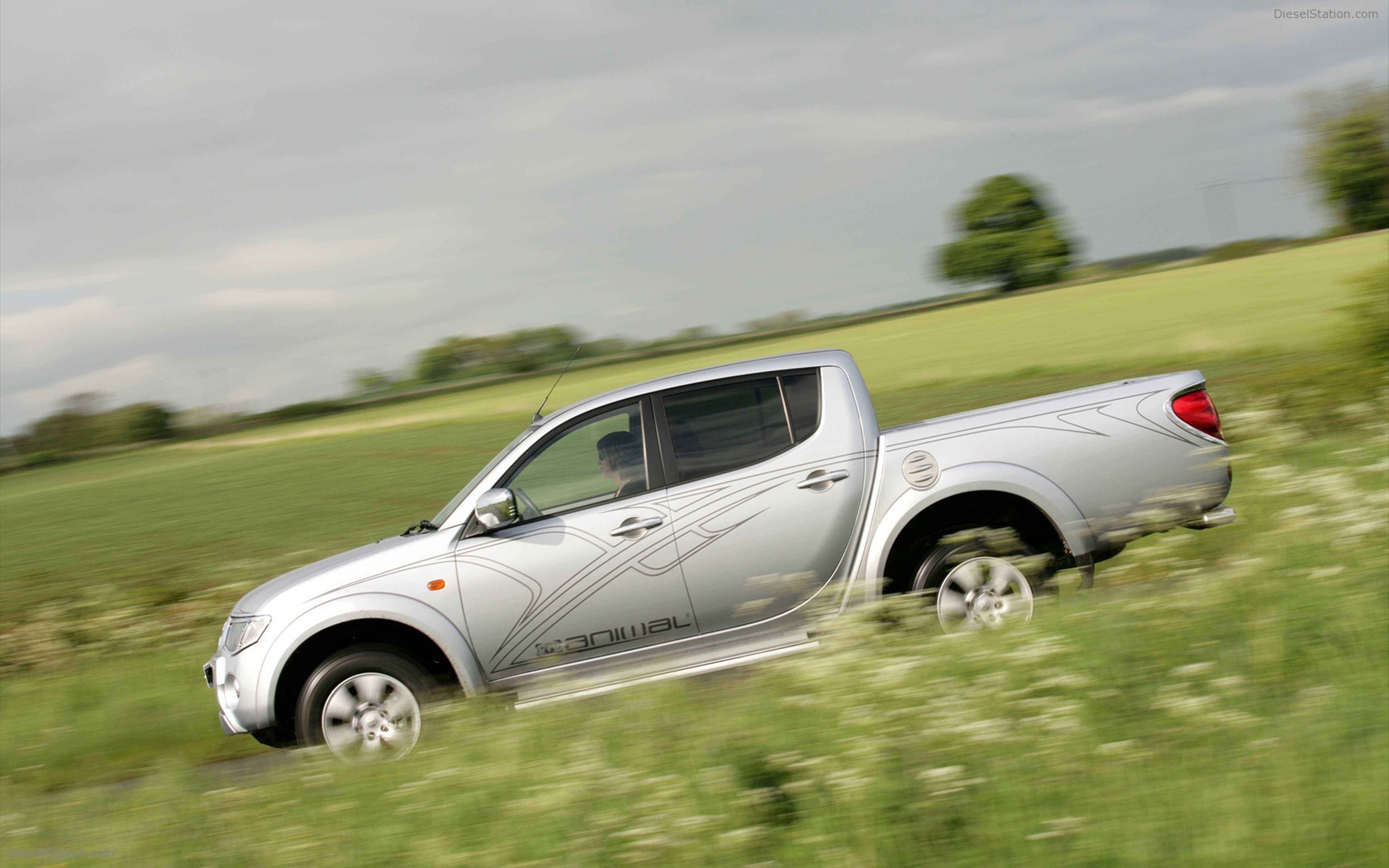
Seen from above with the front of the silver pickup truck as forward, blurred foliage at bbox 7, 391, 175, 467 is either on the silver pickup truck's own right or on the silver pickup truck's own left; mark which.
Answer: on the silver pickup truck's own right

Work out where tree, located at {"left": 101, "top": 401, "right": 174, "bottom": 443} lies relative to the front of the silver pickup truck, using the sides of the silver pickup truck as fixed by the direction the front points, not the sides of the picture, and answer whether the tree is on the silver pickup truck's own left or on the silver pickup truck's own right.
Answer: on the silver pickup truck's own right

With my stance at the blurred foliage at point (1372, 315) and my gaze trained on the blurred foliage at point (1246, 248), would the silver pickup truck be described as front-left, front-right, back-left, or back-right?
back-left

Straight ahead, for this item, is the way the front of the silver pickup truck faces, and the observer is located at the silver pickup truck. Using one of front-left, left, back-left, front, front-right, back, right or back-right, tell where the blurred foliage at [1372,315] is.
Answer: back-right

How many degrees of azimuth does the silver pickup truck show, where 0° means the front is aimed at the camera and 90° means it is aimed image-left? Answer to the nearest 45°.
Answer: approximately 90°

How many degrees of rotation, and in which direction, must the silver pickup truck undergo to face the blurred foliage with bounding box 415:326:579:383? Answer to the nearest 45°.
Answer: approximately 90° to its right
